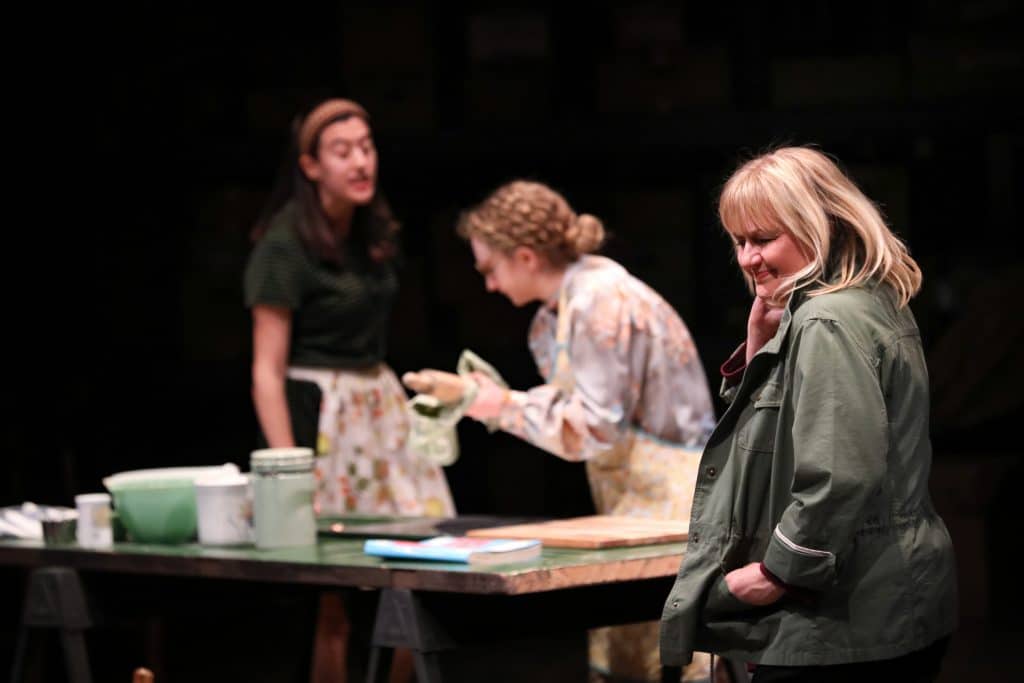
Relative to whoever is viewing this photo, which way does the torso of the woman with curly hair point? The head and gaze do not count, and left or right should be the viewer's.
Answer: facing to the left of the viewer

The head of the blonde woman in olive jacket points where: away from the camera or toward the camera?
toward the camera

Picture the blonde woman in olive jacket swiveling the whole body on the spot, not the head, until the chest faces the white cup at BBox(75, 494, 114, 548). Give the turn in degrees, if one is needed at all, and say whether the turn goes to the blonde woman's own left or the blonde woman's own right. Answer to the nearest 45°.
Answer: approximately 45° to the blonde woman's own right

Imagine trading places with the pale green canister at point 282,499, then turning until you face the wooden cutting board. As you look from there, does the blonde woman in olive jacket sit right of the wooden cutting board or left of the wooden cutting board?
right

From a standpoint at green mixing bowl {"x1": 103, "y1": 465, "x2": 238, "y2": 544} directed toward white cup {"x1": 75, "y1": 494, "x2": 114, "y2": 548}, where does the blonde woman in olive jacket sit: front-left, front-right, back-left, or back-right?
back-left

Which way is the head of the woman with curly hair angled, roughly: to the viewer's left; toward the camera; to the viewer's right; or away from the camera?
to the viewer's left

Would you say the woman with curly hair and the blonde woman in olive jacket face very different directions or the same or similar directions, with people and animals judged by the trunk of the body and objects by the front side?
same or similar directions

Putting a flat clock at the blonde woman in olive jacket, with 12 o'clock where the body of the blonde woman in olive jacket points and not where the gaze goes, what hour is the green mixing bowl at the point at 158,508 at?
The green mixing bowl is roughly at 1 o'clock from the blonde woman in olive jacket.

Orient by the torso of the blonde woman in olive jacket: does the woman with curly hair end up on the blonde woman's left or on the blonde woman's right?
on the blonde woman's right

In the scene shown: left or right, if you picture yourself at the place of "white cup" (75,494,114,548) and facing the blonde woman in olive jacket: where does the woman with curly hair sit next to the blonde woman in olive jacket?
left

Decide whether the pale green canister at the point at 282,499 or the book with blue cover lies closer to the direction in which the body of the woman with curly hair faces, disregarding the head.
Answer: the pale green canister

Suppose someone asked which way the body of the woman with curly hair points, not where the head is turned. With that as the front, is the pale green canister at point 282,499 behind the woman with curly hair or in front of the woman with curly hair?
in front

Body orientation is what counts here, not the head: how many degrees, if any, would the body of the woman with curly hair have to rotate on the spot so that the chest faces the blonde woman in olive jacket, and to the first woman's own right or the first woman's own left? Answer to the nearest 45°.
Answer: approximately 90° to the first woman's own left

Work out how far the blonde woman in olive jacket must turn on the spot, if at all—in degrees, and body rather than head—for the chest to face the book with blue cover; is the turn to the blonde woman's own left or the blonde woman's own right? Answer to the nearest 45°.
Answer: approximately 45° to the blonde woman's own right

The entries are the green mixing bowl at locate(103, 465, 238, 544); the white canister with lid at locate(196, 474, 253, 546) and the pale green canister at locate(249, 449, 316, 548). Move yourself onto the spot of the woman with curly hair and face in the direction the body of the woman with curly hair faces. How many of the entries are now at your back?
0

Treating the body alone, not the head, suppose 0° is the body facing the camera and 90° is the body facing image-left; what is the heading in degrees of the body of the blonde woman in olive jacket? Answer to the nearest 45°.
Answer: approximately 90°
